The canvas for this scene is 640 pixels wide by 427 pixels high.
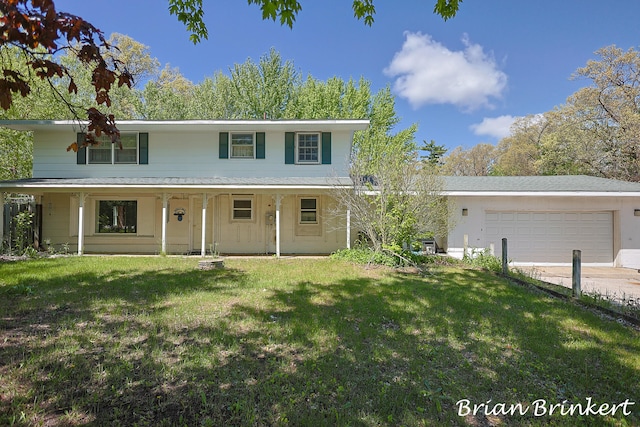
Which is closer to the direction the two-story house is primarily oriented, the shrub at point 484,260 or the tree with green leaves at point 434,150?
the shrub

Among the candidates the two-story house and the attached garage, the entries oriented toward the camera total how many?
2

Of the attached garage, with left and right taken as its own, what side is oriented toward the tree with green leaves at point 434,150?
back

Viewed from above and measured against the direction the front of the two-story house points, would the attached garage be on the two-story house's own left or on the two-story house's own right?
on the two-story house's own left

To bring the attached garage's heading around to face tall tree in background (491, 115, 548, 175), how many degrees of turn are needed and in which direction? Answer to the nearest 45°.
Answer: approximately 180°

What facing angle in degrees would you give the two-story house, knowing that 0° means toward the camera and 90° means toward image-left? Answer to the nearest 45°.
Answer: approximately 0°

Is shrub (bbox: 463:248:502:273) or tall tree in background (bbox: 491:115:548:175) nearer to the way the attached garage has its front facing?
the shrub

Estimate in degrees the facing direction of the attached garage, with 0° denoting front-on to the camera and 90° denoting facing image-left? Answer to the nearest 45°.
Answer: approximately 0°

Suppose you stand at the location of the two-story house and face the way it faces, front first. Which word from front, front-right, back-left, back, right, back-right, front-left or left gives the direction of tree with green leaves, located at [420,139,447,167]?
back-left

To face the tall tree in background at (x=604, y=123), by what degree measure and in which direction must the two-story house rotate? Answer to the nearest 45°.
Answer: approximately 90° to its left

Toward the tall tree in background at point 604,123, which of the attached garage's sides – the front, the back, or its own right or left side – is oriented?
back
